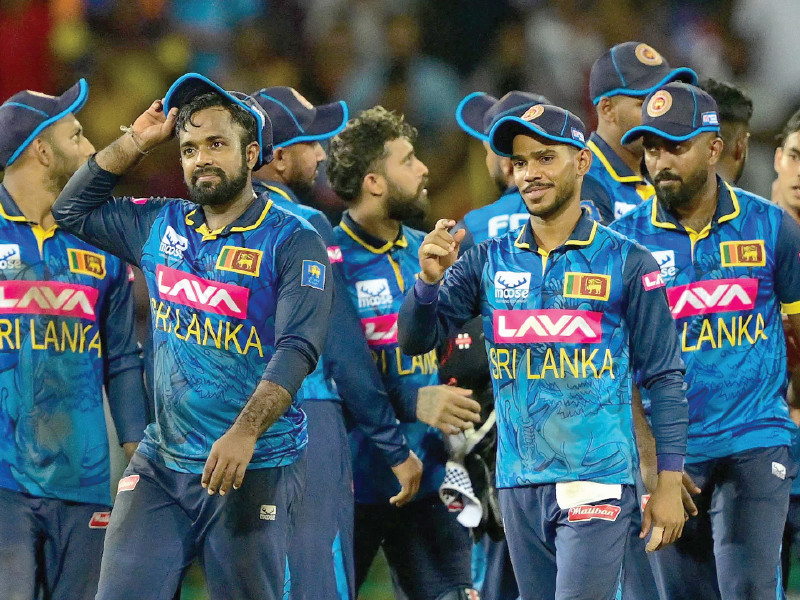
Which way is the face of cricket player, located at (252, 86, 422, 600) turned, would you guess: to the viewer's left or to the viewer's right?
to the viewer's right

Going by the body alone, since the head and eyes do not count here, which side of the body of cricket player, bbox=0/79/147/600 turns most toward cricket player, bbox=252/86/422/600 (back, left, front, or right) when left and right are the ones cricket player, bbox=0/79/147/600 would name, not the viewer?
left

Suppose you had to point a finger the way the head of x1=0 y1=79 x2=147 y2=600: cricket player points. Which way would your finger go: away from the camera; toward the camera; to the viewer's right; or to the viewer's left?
to the viewer's right

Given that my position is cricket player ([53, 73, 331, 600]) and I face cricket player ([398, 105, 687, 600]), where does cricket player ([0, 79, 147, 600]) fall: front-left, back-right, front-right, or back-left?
back-left

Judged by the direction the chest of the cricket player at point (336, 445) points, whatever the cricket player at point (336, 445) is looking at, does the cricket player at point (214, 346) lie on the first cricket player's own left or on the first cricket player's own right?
on the first cricket player's own right

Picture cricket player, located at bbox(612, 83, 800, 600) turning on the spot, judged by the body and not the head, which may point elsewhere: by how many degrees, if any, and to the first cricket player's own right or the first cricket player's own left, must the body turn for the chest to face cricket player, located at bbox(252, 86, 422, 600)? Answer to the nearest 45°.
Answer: approximately 45° to the first cricket player's own right

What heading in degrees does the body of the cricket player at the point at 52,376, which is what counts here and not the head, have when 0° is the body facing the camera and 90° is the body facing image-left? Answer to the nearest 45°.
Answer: approximately 0°

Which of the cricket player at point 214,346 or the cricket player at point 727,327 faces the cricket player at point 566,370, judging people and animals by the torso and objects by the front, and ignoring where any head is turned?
the cricket player at point 727,327

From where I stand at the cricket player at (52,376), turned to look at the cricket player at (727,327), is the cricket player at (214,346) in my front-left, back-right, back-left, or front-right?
front-right
